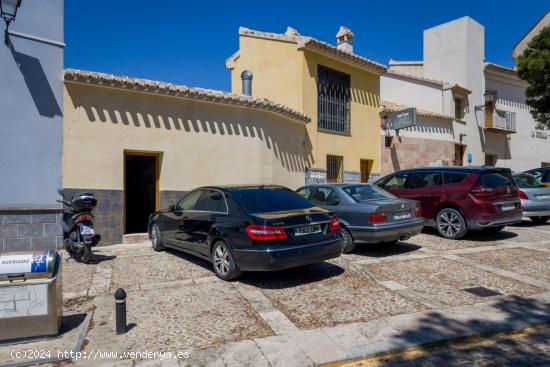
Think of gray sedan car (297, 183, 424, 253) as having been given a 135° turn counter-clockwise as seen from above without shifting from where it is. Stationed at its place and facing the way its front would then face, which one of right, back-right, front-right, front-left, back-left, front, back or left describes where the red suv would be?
back-left

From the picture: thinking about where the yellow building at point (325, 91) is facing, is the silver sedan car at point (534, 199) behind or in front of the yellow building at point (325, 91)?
in front

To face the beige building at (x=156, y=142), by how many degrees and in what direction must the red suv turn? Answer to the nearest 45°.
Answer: approximately 45° to its left

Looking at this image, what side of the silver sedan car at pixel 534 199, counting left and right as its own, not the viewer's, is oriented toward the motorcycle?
left

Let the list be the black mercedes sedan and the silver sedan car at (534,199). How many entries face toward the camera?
0

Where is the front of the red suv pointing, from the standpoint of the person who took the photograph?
facing away from the viewer and to the left of the viewer

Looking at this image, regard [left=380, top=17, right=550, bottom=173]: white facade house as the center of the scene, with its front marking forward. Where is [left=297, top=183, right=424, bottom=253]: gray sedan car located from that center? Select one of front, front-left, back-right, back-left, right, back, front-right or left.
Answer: front-right

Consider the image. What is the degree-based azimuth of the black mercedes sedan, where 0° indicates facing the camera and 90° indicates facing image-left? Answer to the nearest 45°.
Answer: approximately 135°

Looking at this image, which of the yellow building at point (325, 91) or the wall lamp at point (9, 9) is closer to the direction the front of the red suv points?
the yellow building

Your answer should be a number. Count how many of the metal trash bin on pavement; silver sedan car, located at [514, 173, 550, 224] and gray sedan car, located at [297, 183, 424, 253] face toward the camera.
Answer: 1

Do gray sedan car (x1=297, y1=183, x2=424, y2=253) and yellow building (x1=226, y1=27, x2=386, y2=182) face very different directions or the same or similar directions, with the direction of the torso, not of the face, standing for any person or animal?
very different directions

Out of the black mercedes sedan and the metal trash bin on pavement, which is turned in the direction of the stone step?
the black mercedes sedan

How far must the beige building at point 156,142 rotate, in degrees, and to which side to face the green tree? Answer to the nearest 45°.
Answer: approximately 45° to its left

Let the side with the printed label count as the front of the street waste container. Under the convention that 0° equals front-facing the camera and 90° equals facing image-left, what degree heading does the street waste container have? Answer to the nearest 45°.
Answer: approximately 0°

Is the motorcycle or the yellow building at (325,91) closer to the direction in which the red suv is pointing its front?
the yellow building
